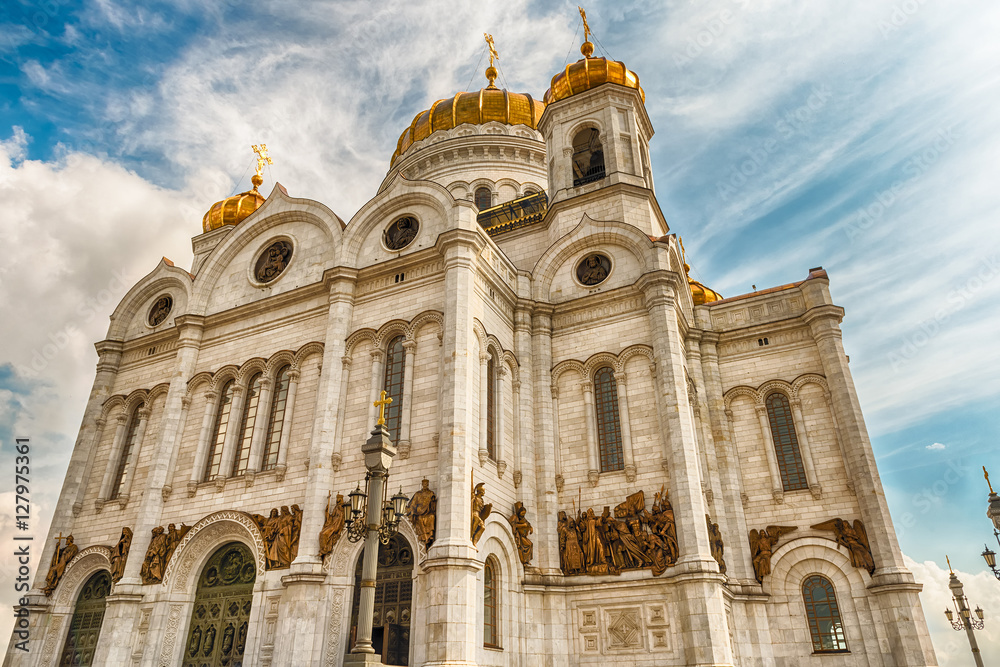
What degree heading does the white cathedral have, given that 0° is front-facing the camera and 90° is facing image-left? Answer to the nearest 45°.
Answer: approximately 45°

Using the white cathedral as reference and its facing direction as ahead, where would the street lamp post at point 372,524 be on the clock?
The street lamp post is roughly at 11 o'clock from the white cathedral.
